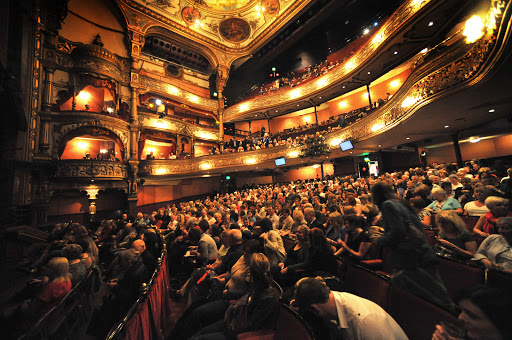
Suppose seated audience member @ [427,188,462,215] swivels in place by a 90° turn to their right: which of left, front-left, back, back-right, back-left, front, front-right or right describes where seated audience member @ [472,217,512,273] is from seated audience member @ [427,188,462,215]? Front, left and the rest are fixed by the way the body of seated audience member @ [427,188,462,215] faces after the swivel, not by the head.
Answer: back-left

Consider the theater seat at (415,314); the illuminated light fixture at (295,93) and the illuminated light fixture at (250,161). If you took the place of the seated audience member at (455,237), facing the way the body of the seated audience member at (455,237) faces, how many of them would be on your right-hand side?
2

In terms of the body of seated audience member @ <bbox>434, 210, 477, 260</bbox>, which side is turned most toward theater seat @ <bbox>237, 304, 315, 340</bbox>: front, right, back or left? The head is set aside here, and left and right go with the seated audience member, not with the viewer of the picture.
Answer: front

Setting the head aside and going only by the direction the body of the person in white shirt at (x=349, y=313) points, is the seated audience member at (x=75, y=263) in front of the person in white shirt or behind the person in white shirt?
in front

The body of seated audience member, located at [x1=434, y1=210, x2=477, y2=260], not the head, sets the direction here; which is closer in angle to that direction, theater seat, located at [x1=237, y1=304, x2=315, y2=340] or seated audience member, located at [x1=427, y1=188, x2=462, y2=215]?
the theater seat

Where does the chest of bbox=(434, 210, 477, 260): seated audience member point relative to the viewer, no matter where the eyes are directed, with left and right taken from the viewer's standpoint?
facing the viewer and to the left of the viewer
